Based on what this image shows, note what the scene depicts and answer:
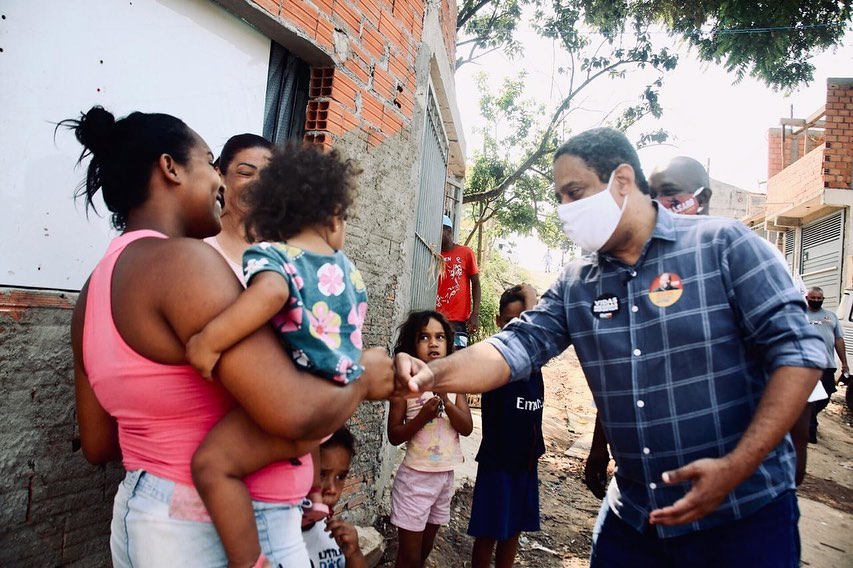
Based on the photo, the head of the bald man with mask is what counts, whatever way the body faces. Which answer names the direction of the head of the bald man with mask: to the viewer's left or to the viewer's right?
to the viewer's left

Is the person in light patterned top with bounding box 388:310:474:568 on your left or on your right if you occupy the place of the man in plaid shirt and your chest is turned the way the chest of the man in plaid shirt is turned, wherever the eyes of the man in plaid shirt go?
on your right

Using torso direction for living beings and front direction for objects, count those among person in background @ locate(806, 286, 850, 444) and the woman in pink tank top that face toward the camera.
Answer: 1

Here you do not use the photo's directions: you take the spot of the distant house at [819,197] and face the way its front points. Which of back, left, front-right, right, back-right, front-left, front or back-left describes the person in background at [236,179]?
front-left

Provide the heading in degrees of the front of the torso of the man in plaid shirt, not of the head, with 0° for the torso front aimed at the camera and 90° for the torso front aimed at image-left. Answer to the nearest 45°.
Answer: approximately 45°

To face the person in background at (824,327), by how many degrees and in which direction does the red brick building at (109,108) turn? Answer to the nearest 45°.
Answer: approximately 45° to its left

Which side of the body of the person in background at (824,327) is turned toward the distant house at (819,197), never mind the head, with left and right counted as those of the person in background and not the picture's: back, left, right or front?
back

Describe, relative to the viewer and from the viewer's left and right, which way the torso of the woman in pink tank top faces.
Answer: facing away from the viewer and to the right of the viewer

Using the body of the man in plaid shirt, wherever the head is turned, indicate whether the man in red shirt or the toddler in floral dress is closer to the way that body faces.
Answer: the toddler in floral dress
